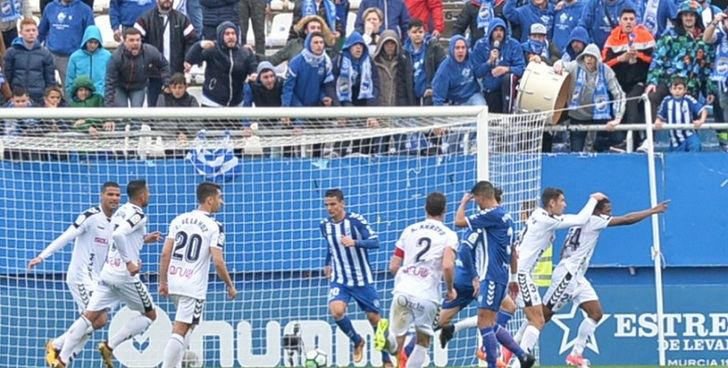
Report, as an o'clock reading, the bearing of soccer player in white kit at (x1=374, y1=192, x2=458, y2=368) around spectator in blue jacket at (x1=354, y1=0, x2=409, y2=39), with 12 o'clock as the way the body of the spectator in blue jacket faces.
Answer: The soccer player in white kit is roughly at 12 o'clock from the spectator in blue jacket.

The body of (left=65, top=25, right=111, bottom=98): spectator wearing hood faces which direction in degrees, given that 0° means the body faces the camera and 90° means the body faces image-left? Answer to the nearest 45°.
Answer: approximately 0°

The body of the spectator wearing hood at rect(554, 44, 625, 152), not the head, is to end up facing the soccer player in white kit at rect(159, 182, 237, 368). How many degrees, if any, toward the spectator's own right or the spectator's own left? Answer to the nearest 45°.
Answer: approximately 45° to the spectator's own right

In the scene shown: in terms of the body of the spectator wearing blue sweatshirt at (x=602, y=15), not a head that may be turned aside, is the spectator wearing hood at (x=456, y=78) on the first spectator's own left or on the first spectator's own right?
on the first spectator's own right

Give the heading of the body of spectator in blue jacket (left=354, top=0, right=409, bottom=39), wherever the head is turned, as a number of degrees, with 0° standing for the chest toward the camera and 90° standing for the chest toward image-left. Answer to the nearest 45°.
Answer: approximately 0°
